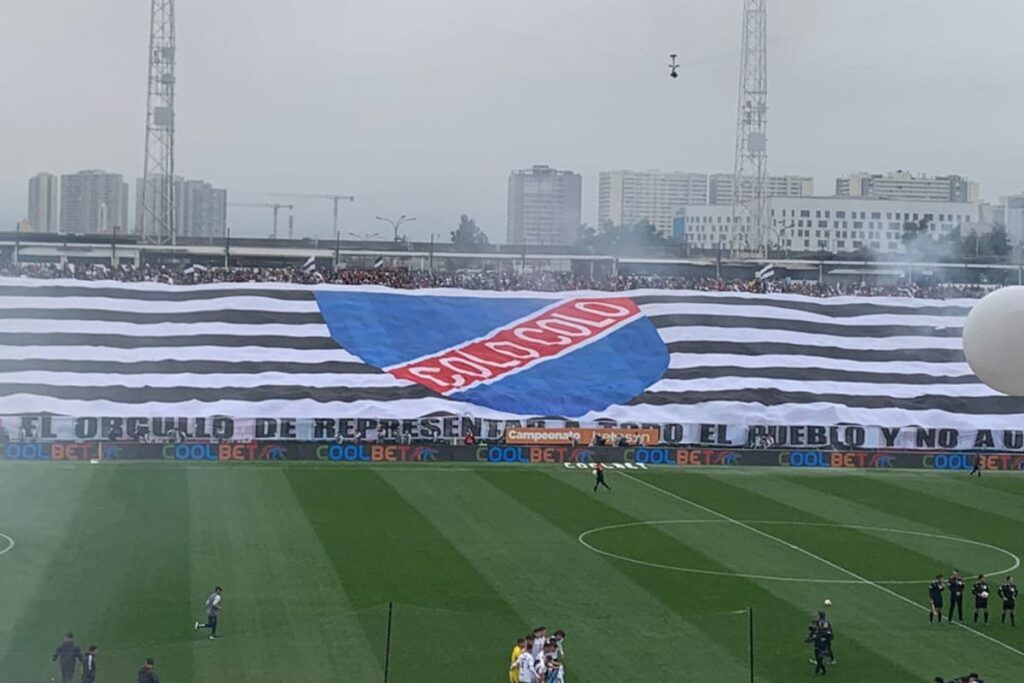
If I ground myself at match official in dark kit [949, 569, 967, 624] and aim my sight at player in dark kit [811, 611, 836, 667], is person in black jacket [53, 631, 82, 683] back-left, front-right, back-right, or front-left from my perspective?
front-right

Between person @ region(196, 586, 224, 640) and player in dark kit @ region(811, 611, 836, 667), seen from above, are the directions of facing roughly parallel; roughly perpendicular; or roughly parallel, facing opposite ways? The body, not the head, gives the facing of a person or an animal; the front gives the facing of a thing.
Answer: roughly perpendicular

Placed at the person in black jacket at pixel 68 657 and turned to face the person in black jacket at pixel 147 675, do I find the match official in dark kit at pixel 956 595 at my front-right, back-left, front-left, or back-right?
front-left

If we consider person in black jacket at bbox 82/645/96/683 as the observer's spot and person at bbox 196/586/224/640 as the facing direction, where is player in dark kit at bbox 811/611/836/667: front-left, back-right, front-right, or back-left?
front-right
